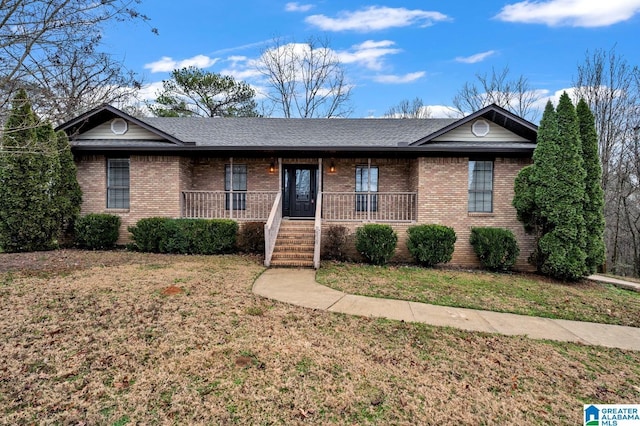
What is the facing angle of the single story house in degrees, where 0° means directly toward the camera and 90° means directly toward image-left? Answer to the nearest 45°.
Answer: approximately 0°

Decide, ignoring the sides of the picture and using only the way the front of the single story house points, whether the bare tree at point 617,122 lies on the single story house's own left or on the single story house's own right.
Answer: on the single story house's own left

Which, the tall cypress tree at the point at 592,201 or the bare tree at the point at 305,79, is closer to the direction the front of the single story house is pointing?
the tall cypress tree

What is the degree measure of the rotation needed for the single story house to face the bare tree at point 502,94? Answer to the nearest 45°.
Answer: approximately 135° to its left

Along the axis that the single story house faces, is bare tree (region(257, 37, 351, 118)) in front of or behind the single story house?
behind

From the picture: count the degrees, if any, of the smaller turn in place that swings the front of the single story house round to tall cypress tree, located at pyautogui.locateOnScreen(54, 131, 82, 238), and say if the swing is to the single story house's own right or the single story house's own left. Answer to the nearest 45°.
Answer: approximately 90° to the single story house's own right

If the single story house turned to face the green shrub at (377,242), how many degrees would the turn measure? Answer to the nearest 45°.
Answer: approximately 45° to its left
